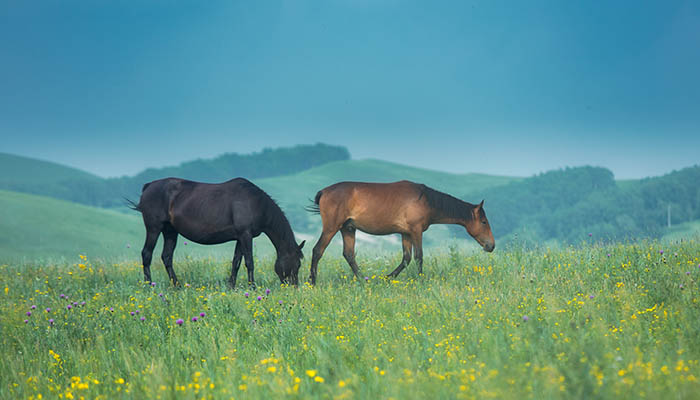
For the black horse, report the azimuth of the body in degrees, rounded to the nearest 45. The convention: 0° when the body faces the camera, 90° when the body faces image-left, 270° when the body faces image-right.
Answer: approximately 270°

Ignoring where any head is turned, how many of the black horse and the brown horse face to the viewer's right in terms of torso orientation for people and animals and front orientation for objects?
2

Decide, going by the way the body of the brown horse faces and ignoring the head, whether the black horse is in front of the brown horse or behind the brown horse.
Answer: behind

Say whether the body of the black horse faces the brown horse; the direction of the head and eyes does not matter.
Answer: yes

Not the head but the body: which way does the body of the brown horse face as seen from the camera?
to the viewer's right
